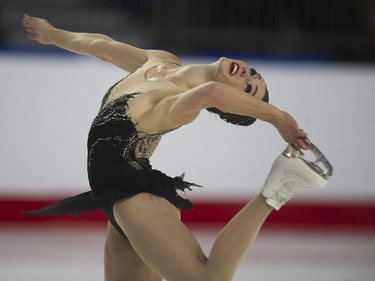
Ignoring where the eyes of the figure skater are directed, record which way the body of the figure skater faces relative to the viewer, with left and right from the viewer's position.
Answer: facing to the left of the viewer
